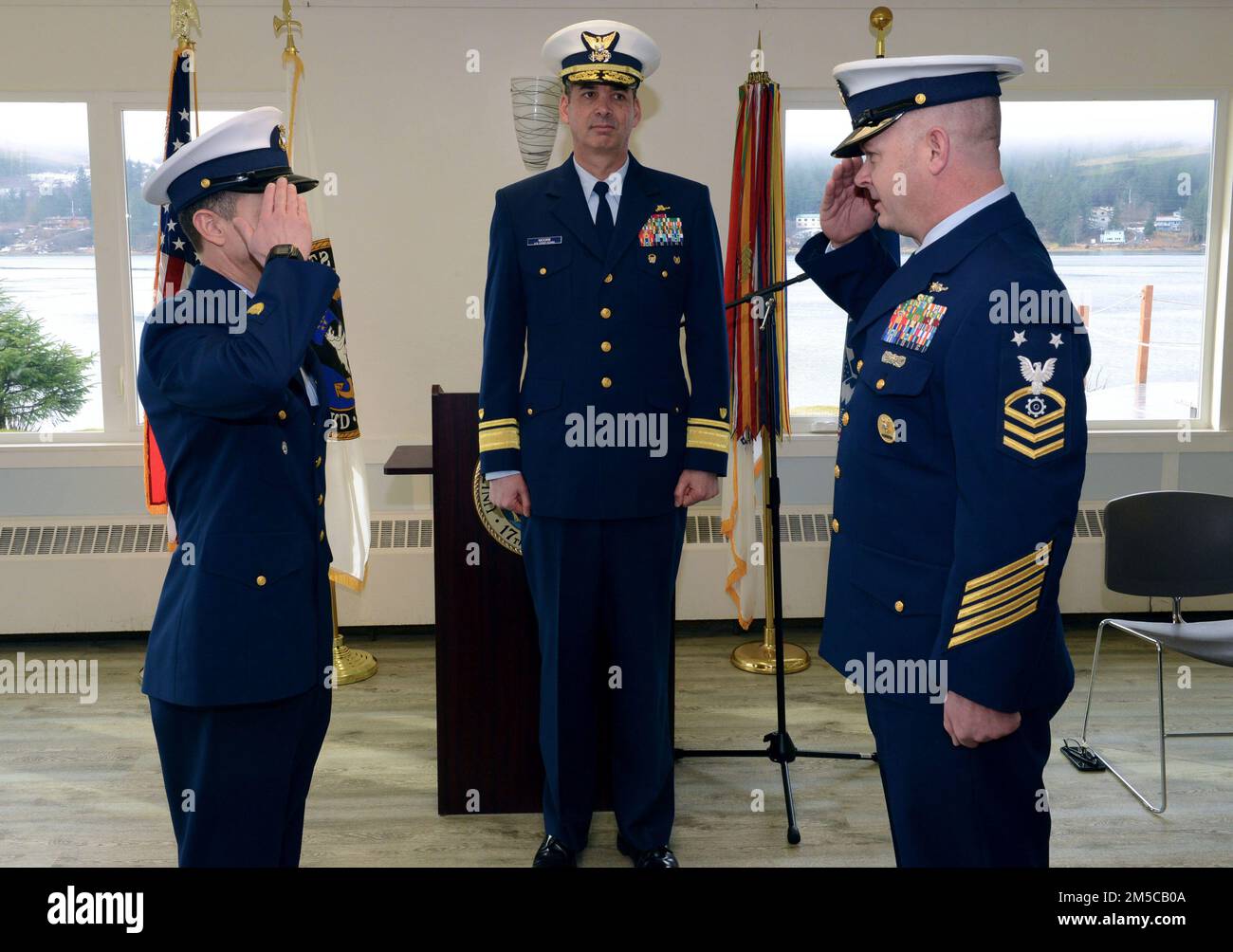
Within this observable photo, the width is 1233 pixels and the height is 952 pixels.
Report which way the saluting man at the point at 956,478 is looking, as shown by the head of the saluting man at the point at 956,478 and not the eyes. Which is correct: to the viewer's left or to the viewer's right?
to the viewer's left

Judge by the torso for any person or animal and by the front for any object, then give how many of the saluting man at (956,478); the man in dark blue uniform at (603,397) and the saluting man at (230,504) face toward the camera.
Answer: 1

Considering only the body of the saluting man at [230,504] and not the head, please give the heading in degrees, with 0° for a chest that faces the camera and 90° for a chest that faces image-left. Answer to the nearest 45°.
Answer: approximately 270°

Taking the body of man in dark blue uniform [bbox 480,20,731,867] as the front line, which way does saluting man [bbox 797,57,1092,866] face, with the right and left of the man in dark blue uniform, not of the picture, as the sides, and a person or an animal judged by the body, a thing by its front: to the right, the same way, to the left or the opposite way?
to the right

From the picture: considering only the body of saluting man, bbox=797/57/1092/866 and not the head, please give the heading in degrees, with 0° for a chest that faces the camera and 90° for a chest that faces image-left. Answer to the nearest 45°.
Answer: approximately 90°

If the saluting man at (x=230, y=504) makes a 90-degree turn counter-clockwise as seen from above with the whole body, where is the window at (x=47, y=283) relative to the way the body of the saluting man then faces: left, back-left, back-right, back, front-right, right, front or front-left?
front

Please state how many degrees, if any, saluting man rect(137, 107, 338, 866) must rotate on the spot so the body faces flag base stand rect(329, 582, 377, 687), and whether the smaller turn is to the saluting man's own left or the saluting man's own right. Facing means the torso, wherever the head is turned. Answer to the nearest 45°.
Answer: approximately 90° to the saluting man's own left

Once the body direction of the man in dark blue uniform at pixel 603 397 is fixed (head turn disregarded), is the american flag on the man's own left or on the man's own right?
on the man's own right

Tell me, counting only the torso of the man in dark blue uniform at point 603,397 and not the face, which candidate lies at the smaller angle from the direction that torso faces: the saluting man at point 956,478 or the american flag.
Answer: the saluting man
